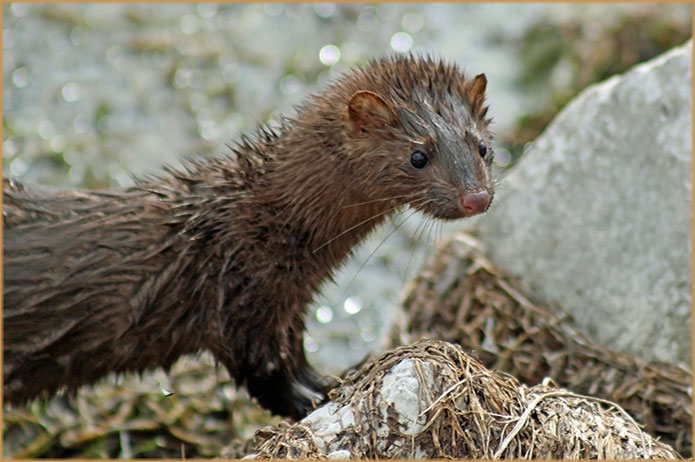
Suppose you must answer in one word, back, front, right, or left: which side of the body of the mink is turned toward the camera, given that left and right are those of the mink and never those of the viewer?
right

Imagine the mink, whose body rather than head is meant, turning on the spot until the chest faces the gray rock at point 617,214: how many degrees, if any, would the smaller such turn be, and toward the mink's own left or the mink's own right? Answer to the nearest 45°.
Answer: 0° — it already faces it

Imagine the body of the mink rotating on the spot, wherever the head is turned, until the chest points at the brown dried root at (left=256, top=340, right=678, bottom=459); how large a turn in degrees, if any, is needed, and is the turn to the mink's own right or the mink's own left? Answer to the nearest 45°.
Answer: approximately 45° to the mink's own right
